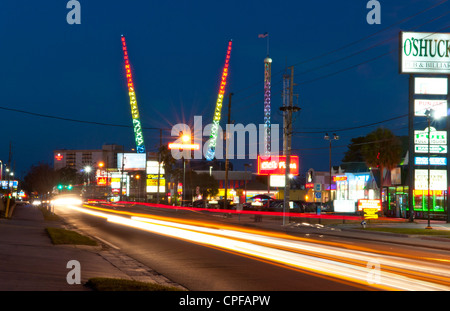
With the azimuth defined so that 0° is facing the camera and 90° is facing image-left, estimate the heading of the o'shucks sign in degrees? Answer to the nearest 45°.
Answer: approximately 0°

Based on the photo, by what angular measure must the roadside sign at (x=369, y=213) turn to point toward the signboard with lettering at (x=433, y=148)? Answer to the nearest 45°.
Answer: approximately 135° to its left

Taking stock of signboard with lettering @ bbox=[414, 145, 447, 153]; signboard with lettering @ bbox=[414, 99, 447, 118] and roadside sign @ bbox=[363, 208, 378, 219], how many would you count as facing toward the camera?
3
